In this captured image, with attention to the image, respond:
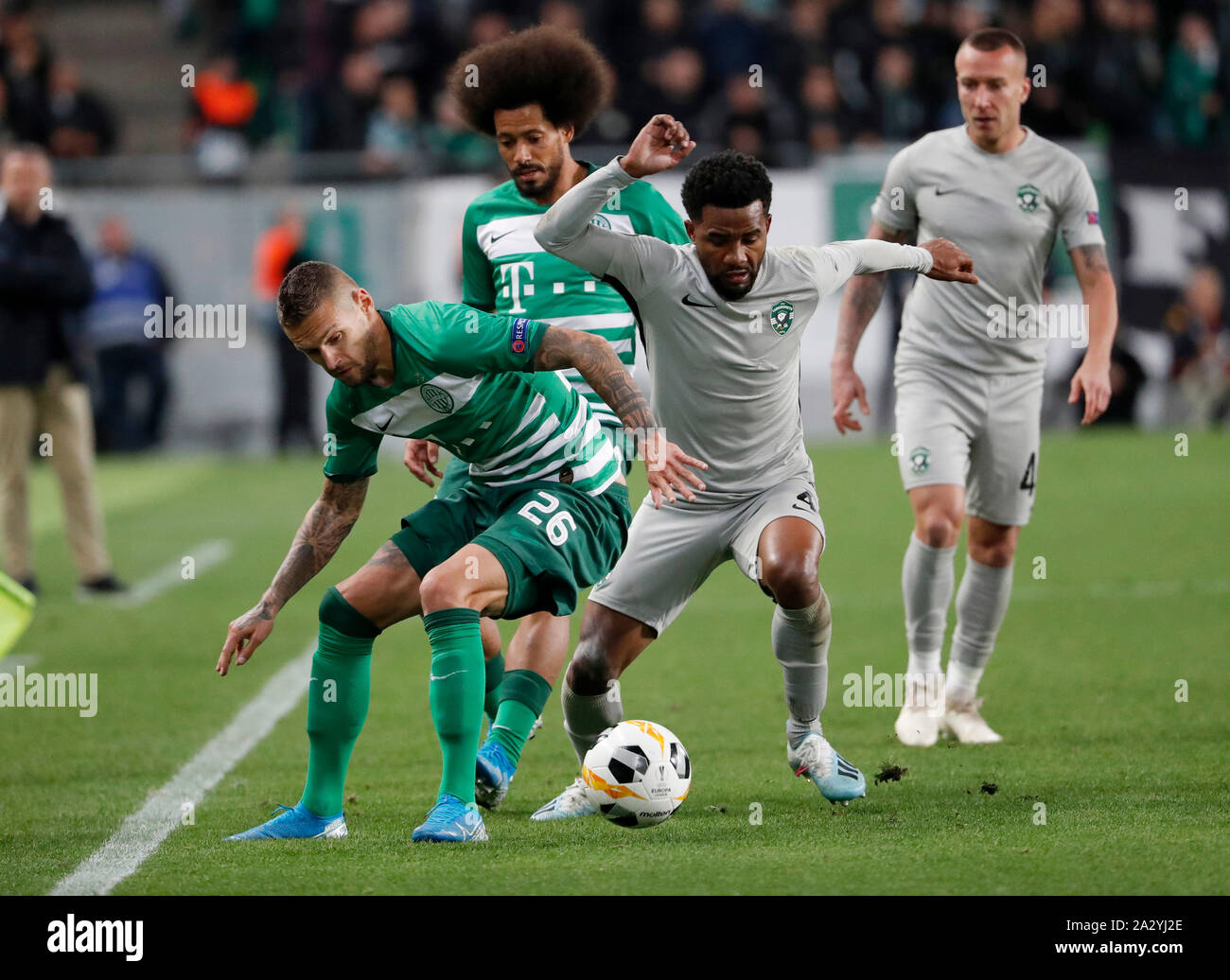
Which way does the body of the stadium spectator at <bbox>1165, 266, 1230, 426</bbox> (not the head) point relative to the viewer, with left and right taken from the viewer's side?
facing the viewer

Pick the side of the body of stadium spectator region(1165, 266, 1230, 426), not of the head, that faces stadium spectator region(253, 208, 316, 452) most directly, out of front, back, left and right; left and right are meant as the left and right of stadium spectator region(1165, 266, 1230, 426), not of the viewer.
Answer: right

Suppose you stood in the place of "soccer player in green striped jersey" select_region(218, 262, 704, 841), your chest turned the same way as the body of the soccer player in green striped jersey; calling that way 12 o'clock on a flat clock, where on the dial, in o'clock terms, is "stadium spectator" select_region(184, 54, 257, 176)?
The stadium spectator is roughly at 4 o'clock from the soccer player in green striped jersey.

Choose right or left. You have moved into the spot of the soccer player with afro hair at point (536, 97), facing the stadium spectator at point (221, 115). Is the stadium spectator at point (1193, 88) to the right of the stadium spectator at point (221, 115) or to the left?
right

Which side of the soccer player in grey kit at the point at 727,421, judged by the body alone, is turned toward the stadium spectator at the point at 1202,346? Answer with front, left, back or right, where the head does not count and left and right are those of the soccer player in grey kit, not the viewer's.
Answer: back

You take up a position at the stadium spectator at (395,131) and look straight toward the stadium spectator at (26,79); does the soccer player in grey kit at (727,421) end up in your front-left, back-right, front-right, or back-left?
back-left

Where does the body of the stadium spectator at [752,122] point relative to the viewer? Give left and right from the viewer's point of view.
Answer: facing the viewer

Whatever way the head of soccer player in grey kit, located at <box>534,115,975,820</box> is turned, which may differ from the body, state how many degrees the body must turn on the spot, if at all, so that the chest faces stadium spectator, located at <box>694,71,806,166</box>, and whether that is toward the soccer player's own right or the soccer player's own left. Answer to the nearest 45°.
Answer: approximately 180°

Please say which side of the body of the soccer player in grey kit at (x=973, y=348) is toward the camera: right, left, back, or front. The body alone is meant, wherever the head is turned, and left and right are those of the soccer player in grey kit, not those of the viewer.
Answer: front

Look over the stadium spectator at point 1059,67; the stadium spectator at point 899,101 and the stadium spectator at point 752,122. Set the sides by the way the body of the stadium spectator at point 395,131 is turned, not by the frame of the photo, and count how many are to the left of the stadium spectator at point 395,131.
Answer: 3
